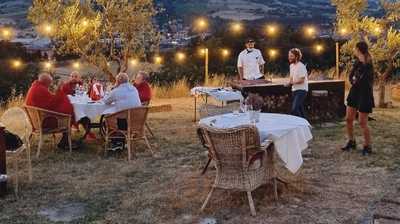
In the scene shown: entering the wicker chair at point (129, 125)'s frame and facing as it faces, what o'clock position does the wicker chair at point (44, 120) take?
the wicker chair at point (44, 120) is roughly at 11 o'clock from the wicker chair at point (129, 125).

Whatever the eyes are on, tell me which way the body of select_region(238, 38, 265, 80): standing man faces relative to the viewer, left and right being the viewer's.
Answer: facing the viewer

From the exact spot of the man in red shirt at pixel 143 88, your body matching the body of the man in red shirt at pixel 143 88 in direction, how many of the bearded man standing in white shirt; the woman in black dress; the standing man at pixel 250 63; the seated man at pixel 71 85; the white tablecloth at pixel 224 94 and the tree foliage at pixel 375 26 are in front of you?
1

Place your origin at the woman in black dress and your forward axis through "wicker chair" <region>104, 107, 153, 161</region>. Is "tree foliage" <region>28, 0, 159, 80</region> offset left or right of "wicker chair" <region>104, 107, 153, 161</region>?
right

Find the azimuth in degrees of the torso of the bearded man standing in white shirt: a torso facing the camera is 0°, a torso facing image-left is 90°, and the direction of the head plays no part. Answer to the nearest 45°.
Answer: approximately 90°

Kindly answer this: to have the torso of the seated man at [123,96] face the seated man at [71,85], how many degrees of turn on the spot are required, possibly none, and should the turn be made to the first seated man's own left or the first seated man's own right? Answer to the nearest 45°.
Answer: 0° — they already face them

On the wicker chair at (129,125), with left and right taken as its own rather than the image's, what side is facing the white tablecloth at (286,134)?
back

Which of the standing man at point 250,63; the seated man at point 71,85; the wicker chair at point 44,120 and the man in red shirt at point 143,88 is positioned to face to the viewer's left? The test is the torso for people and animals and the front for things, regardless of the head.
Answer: the man in red shirt

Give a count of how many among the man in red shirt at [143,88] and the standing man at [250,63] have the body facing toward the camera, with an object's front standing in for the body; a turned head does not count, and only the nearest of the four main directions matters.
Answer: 1

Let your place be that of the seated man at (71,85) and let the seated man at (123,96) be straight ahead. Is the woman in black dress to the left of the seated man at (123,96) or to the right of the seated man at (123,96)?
left

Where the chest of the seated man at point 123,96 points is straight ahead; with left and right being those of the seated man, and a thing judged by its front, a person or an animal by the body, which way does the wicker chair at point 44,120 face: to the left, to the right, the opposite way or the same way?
to the right

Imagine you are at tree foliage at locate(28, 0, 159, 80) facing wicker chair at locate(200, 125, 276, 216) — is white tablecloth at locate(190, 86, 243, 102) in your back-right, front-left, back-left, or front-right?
front-left

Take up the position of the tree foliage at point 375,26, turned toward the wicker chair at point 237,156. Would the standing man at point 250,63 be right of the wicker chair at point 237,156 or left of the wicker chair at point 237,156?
right

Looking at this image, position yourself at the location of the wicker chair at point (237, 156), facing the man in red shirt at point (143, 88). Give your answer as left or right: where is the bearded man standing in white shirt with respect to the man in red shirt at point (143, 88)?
right

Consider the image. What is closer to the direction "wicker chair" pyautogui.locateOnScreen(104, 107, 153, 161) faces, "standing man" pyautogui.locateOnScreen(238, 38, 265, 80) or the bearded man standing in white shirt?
the standing man

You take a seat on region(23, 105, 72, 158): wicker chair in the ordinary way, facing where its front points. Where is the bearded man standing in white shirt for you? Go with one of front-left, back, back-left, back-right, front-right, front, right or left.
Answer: front-right
